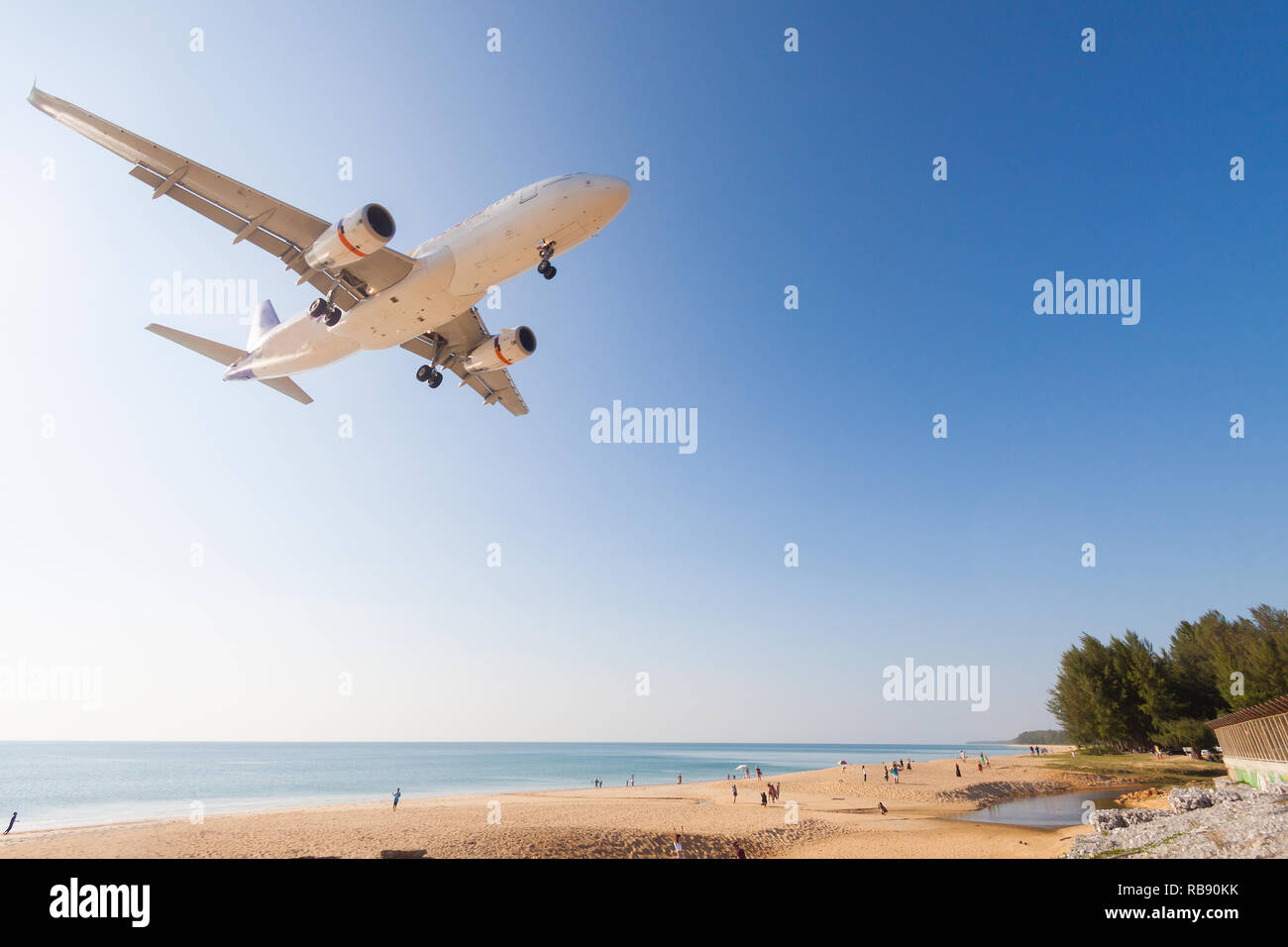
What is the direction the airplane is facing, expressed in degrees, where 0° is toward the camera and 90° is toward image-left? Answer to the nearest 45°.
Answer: approximately 315°
